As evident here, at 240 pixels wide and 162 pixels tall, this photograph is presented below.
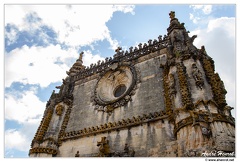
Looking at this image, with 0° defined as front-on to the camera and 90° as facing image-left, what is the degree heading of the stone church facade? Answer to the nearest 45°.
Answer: approximately 45°
